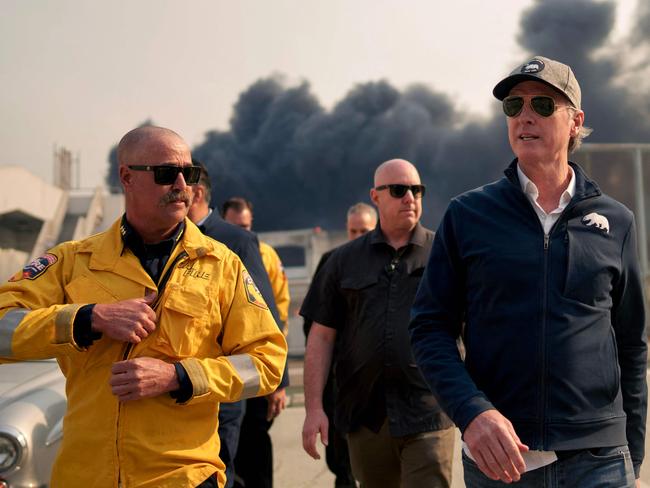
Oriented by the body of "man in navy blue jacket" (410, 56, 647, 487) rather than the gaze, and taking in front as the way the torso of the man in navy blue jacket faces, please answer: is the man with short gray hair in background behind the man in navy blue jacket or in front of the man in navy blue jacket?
behind

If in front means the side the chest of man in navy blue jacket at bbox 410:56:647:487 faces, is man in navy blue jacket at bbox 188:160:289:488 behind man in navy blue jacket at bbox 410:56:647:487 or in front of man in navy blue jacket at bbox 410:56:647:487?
behind

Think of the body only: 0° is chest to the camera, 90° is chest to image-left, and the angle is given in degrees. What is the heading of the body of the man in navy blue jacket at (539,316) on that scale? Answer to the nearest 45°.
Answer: approximately 0°

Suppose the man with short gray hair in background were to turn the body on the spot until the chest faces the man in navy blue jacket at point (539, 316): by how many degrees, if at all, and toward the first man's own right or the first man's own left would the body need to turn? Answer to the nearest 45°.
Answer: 0° — they already face them

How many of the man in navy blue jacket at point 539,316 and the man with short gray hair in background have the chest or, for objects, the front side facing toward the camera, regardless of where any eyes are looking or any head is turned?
2

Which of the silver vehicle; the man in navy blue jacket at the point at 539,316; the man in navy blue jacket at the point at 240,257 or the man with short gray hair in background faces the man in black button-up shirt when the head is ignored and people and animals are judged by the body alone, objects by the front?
the man with short gray hair in background

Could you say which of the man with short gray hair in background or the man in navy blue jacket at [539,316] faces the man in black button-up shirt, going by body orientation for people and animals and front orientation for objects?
the man with short gray hair in background

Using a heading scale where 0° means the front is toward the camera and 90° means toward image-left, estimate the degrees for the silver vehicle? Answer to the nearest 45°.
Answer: approximately 45°
